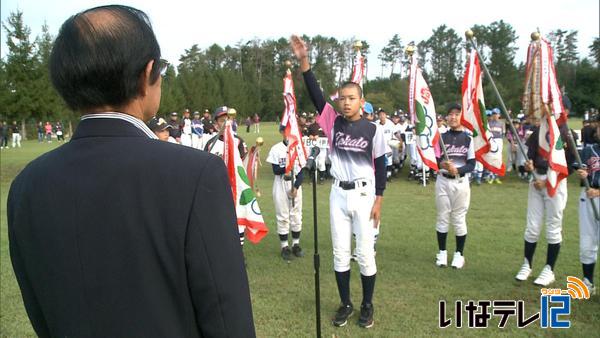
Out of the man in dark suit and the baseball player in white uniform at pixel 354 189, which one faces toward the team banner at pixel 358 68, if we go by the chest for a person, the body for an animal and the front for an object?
the man in dark suit

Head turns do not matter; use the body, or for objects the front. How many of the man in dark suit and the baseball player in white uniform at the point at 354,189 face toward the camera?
1

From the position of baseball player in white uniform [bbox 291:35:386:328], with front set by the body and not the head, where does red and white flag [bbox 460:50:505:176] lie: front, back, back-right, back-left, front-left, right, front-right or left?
back-left

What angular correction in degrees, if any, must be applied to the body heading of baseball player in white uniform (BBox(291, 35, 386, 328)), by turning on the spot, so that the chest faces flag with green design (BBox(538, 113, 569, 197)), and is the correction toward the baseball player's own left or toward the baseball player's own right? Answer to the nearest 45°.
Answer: approximately 90° to the baseball player's own left

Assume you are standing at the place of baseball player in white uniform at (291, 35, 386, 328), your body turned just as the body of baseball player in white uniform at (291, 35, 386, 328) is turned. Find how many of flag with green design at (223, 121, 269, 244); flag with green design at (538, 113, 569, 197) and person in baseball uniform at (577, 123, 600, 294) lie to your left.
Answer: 2

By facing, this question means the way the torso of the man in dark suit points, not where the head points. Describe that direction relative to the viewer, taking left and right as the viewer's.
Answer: facing away from the viewer and to the right of the viewer

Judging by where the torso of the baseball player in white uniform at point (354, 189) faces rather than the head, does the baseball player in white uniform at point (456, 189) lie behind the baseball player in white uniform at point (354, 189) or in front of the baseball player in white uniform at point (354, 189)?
behind

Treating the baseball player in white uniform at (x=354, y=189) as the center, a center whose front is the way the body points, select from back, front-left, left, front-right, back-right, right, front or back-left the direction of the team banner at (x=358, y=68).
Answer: back

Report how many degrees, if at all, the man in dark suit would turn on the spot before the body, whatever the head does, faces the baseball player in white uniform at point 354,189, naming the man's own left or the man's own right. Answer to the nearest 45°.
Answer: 0° — they already face them
